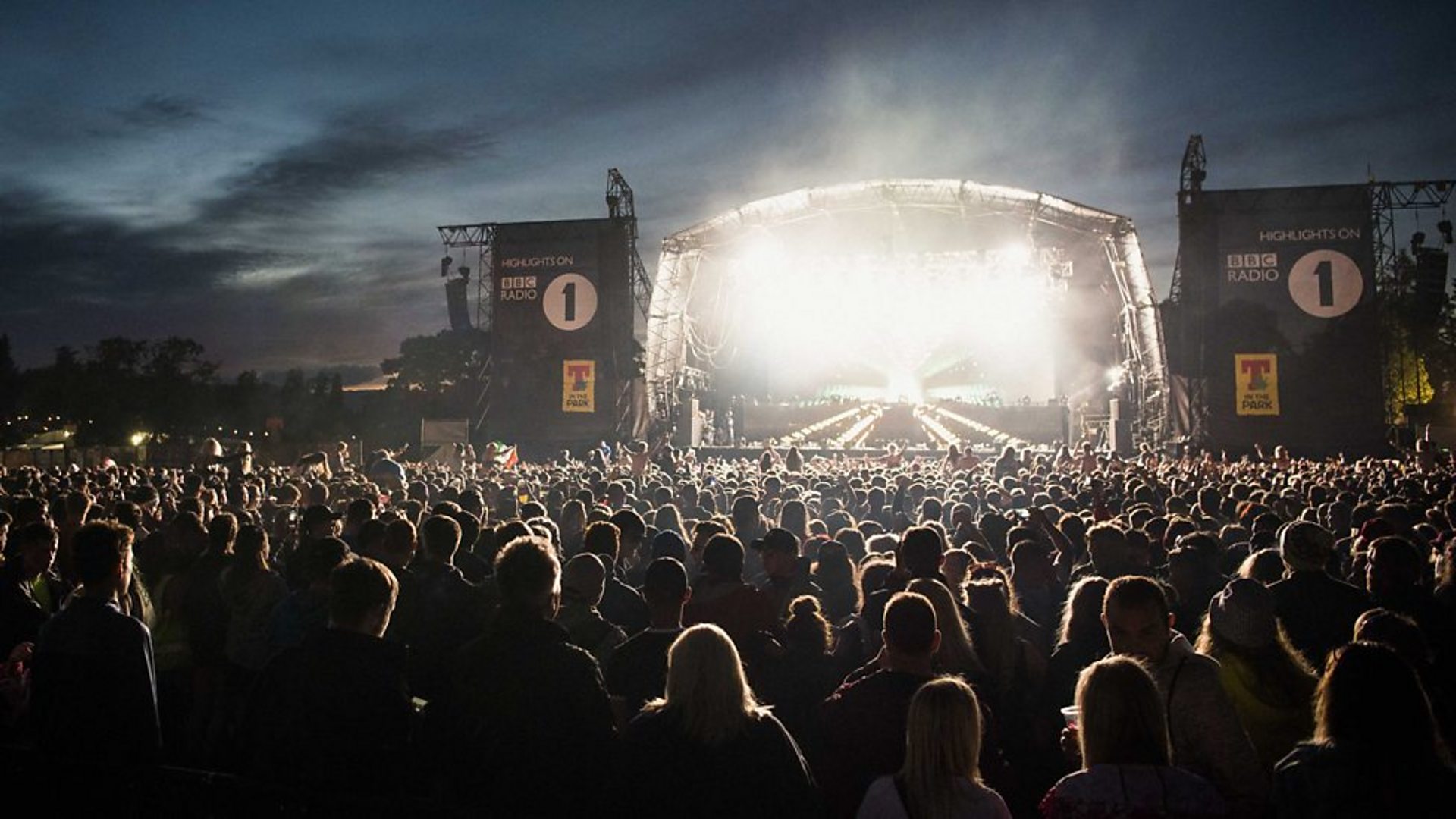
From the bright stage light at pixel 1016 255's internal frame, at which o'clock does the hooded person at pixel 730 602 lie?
The hooded person is roughly at 12 o'clock from the bright stage light.

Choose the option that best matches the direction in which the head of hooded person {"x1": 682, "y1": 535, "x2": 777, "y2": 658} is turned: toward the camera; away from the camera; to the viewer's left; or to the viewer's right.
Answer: away from the camera

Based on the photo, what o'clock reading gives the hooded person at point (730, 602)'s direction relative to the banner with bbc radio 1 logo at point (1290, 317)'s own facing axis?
The hooded person is roughly at 12 o'clock from the banner with bbc radio 1 logo.

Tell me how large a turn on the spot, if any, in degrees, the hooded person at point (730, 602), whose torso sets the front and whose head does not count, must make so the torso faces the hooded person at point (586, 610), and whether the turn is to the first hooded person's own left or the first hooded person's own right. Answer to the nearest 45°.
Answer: approximately 135° to the first hooded person's own left

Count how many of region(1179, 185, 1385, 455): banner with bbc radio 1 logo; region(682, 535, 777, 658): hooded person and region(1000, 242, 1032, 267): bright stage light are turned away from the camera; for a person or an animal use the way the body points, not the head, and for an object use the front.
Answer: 1

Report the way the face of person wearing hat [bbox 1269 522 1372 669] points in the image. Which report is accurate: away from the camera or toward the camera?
away from the camera

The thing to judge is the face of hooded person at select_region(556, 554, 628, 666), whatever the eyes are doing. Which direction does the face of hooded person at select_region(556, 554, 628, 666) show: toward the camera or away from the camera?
away from the camera

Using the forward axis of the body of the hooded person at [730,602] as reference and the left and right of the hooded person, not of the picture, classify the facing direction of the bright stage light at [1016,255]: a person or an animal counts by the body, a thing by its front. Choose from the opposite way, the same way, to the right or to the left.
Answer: the opposite way

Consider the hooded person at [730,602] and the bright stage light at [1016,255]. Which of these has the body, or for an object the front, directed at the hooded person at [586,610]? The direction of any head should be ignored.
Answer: the bright stage light

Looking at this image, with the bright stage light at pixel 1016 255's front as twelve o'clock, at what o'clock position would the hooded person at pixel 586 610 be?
The hooded person is roughly at 12 o'clock from the bright stage light.

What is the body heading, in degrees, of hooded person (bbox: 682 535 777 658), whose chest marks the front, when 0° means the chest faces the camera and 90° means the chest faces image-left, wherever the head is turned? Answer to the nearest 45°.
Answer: approximately 180°
